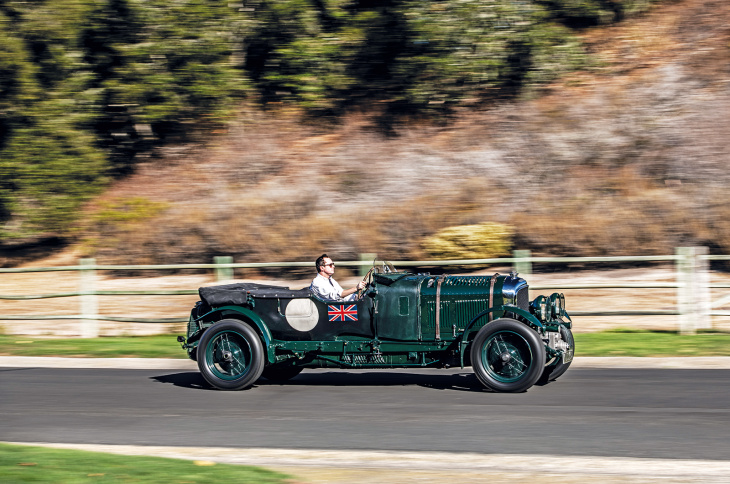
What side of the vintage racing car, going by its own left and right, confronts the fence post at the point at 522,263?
left

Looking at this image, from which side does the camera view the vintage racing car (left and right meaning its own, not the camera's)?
right
